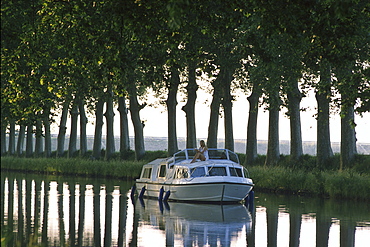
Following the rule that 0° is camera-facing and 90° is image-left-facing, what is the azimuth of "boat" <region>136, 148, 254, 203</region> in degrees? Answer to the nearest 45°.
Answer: approximately 315°
